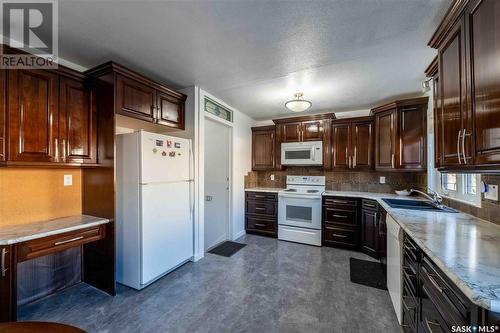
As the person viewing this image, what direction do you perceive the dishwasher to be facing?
facing to the left of the viewer

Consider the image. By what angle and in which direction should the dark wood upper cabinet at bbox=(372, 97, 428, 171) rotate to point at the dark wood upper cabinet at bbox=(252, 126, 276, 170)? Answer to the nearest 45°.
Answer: approximately 45° to its right

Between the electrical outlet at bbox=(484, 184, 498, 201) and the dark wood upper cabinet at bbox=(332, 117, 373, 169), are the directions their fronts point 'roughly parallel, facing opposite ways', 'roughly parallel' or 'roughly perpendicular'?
roughly perpendicular

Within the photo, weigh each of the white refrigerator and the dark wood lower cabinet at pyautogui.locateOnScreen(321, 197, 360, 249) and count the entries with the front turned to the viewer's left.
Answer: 0

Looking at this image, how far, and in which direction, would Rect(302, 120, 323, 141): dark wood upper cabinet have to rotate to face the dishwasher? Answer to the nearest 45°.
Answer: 0° — it already faces it
